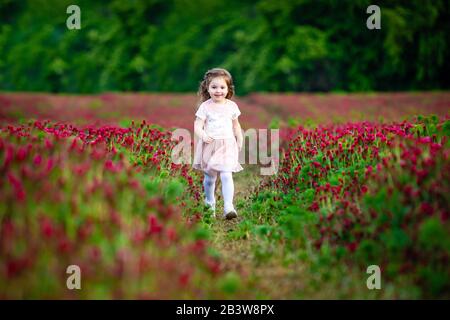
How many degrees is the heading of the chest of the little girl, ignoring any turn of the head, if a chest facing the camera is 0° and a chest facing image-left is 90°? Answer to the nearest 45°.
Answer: approximately 0°
